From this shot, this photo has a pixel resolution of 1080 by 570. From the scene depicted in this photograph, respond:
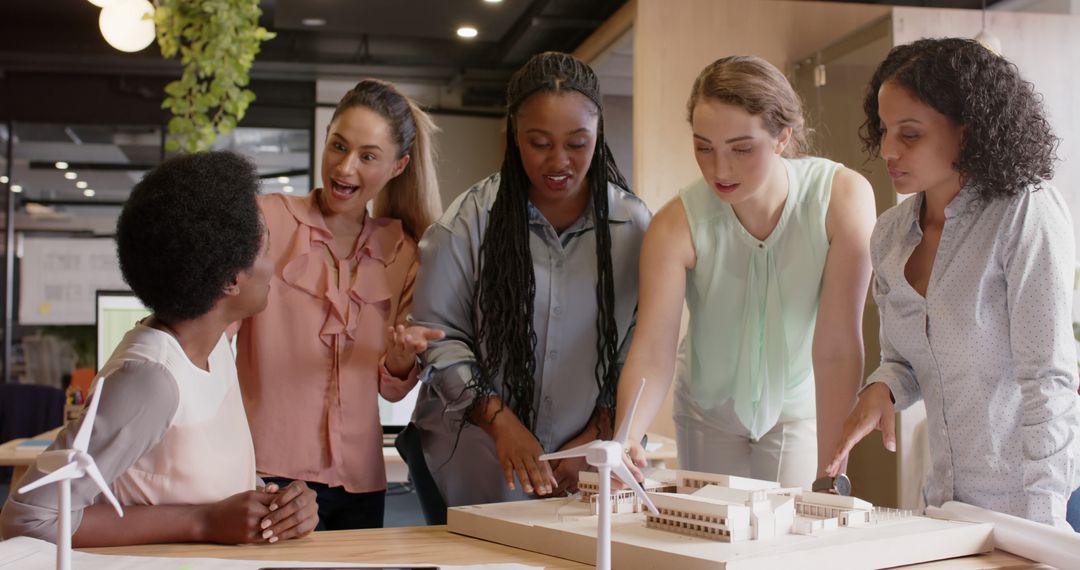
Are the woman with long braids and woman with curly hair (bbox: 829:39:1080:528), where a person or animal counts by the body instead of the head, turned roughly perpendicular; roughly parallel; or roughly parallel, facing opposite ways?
roughly perpendicular

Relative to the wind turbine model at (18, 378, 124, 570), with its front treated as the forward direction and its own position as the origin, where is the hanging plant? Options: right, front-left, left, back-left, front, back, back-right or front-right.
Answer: back-left

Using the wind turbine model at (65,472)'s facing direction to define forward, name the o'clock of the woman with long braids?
The woman with long braids is roughly at 9 o'clock from the wind turbine model.

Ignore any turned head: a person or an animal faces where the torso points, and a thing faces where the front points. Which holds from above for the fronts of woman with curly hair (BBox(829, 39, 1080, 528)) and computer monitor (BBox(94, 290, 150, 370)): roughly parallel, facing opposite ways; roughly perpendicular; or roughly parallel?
roughly perpendicular

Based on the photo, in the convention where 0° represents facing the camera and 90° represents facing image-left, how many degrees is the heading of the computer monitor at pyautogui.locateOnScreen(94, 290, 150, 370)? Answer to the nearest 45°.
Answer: approximately 0°

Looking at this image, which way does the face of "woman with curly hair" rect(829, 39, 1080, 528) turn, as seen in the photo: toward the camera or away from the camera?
toward the camera

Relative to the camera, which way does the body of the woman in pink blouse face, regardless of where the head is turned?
toward the camera

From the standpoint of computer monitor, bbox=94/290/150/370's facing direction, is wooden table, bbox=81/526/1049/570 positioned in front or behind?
in front

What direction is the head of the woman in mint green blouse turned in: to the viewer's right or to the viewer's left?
to the viewer's left

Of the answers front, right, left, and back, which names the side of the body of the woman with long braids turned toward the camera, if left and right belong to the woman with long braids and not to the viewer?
front

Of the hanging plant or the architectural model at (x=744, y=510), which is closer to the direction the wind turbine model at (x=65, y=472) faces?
the architectural model

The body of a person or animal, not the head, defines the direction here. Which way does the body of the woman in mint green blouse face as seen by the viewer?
toward the camera
